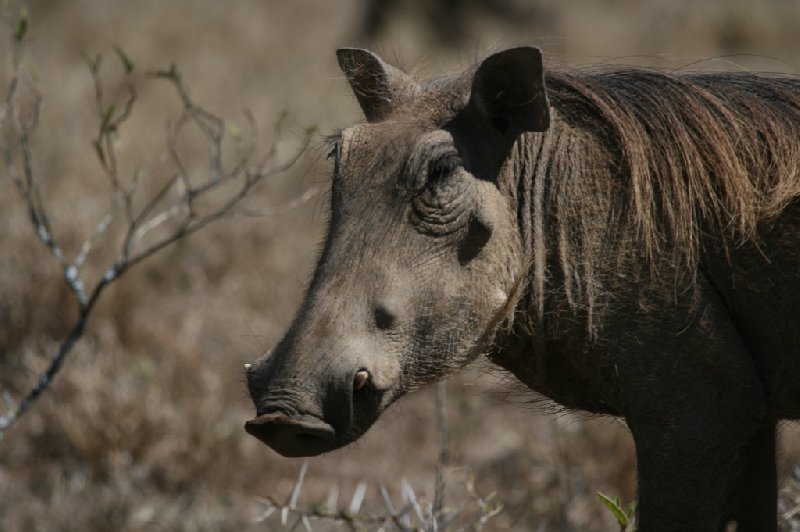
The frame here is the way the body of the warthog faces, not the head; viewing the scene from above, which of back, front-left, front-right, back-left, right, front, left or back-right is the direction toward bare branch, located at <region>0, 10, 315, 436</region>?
front-right

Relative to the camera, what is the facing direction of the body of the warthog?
to the viewer's left
